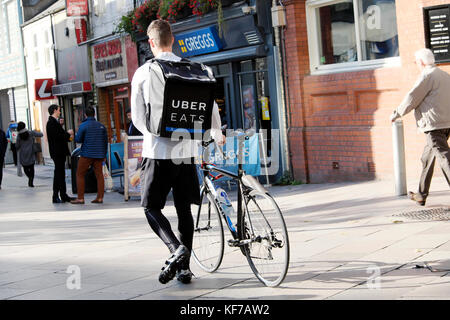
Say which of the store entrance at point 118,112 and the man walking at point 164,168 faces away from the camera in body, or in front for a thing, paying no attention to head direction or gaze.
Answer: the man walking

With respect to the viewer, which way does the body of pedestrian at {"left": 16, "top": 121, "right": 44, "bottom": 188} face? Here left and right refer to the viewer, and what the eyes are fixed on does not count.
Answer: facing away from the viewer

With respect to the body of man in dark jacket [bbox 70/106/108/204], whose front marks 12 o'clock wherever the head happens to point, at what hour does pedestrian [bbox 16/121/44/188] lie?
The pedestrian is roughly at 1 o'clock from the man in dark jacket.

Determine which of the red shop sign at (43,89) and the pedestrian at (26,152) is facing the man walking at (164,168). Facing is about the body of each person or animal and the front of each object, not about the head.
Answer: the red shop sign

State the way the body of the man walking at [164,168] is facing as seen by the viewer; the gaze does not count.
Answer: away from the camera

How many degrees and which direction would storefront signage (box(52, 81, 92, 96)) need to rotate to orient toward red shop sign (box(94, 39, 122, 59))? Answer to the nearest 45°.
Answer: approximately 90° to its left

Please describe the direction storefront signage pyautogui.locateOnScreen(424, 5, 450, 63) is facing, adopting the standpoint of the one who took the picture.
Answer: facing the viewer
